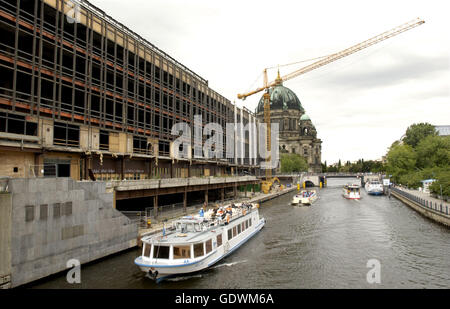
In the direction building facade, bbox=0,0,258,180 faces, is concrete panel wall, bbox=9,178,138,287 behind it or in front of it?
in front

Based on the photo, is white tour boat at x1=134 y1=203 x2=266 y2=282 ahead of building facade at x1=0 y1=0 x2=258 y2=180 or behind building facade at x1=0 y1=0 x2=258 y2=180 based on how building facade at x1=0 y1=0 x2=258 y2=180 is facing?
ahead

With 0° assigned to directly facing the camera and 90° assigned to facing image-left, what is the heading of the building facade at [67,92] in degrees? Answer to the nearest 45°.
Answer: approximately 315°

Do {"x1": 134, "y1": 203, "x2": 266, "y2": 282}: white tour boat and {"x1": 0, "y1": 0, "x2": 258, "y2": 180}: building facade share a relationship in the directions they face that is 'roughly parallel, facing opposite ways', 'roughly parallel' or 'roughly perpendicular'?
roughly perpendicular

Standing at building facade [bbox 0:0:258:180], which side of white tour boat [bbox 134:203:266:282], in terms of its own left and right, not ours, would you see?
right

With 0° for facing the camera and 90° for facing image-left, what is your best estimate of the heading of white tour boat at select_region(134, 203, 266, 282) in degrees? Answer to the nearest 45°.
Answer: approximately 45°

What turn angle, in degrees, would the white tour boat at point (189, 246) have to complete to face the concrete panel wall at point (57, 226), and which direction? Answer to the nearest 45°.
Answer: approximately 45° to its right

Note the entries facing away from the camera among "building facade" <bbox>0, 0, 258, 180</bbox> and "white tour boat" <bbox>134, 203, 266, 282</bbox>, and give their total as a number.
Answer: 0
